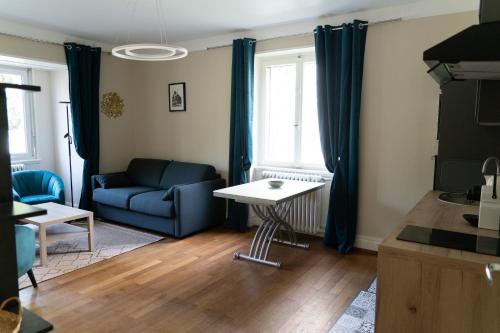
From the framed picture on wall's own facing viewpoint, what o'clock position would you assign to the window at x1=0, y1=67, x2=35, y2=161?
The window is roughly at 2 o'clock from the framed picture on wall.

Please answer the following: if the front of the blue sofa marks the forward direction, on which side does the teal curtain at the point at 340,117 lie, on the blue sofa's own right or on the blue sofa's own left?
on the blue sofa's own left

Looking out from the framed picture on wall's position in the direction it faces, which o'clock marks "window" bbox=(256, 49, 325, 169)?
The window is roughly at 9 o'clock from the framed picture on wall.

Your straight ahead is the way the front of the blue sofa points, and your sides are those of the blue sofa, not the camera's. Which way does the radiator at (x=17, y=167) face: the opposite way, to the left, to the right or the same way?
to the left

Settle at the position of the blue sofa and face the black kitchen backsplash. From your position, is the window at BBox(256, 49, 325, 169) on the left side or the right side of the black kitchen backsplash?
left

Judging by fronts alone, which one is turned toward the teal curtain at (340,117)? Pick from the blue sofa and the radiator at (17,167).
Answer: the radiator

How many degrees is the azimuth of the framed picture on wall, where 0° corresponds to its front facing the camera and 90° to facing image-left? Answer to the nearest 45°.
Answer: approximately 45°

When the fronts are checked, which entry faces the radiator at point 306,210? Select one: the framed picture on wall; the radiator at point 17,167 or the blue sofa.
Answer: the radiator at point 17,167

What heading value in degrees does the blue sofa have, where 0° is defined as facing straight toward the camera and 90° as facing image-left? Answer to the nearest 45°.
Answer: approximately 45°

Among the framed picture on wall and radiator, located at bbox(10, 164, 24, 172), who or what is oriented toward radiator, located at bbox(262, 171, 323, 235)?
radiator, located at bbox(10, 164, 24, 172)

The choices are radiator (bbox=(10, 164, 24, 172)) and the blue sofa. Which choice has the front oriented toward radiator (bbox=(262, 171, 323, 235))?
radiator (bbox=(10, 164, 24, 172))
